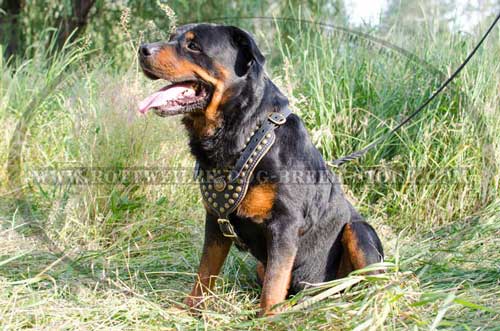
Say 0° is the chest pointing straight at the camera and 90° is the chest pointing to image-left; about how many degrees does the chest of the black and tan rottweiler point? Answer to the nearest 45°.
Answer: approximately 45°
